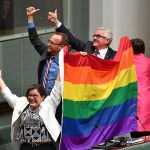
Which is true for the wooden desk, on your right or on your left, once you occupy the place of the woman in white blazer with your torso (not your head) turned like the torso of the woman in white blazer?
on your left

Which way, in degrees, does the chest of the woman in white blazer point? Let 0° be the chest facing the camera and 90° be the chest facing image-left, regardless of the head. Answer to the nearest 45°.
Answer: approximately 0°
